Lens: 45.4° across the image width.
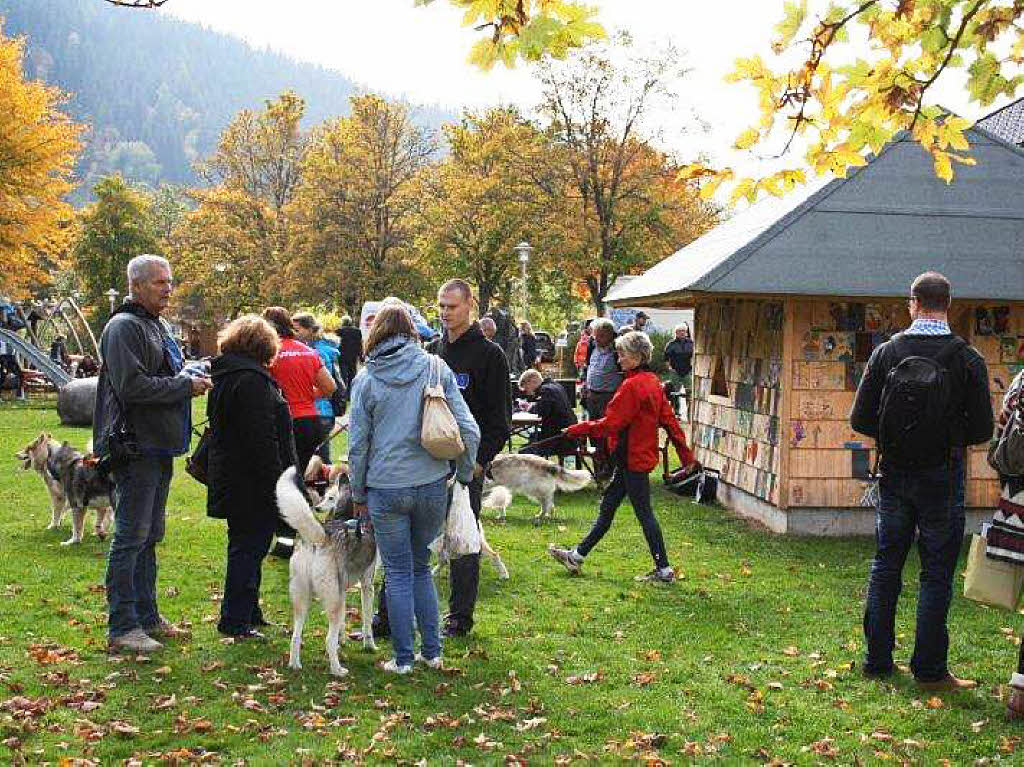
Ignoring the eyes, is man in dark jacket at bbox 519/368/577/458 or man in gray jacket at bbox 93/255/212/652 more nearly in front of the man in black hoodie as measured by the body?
the man in gray jacket

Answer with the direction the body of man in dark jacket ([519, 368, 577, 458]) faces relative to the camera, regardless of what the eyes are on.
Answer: to the viewer's left

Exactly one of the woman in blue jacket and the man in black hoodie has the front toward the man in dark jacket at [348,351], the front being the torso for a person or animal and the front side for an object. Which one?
the woman in blue jacket

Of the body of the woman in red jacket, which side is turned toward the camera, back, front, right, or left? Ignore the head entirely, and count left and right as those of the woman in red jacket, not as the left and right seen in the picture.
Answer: left

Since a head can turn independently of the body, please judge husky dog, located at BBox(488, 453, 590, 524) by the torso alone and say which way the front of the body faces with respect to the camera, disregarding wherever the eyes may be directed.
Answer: to the viewer's left

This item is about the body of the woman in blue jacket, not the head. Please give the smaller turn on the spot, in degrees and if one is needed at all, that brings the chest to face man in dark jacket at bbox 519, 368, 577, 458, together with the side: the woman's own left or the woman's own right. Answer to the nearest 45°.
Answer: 0° — they already face them

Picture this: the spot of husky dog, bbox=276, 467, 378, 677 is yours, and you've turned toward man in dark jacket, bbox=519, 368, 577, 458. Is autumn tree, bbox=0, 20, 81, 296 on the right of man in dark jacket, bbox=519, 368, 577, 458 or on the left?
left

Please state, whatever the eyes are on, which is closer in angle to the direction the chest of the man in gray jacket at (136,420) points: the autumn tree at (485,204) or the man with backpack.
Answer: the man with backpack

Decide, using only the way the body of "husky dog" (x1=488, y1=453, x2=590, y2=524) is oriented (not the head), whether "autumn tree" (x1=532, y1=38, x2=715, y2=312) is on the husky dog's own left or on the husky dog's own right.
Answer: on the husky dog's own right

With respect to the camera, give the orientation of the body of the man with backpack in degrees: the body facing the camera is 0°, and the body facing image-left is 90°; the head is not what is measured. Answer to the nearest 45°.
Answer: approximately 180°

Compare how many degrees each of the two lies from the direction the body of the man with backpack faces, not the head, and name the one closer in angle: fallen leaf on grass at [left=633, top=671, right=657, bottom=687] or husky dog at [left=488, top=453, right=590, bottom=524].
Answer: the husky dog

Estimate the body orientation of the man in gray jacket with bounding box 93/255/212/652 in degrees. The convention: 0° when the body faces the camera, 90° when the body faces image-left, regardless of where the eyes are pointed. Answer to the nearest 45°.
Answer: approximately 270°

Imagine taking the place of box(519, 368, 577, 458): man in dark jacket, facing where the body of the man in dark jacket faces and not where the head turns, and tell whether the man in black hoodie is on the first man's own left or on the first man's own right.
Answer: on the first man's own left

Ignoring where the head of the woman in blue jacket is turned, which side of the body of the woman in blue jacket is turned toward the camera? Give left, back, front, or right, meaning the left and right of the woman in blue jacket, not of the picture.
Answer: back

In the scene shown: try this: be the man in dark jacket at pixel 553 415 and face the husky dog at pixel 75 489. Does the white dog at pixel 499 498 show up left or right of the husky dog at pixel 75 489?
left

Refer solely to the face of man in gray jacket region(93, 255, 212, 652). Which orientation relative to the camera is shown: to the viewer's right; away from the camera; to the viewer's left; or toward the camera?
to the viewer's right
